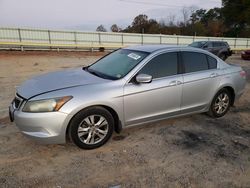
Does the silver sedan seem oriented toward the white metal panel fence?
no

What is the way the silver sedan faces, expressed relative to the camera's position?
facing the viewer and to the left of the viewer

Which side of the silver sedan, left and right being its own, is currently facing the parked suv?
back
